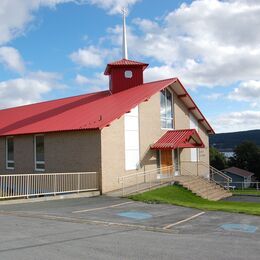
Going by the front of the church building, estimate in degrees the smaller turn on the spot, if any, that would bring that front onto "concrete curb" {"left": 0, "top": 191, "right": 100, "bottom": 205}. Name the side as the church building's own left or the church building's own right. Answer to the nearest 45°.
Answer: approximately 45° to the church building's own right

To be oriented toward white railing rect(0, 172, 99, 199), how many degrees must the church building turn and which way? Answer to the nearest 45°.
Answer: approximately 90° to its right

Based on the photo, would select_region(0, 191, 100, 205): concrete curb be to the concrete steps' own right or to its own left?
on its right

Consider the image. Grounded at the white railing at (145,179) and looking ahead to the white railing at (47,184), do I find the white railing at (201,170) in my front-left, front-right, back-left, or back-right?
back-right

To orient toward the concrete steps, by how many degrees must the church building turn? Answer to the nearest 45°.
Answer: approximately 45° to its left

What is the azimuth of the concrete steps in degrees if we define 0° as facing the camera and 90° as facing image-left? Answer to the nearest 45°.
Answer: approximately 315°
